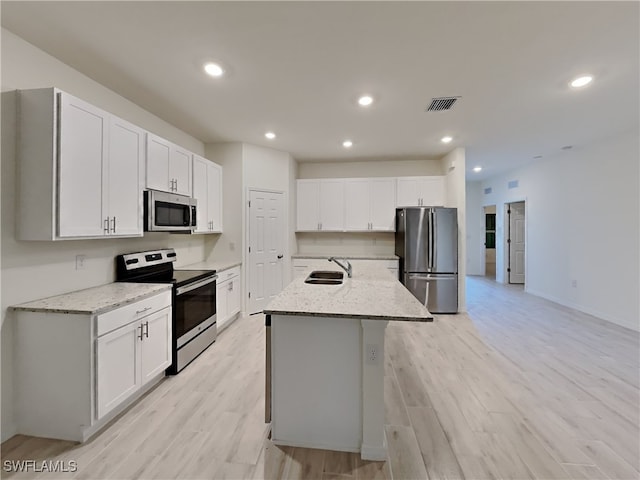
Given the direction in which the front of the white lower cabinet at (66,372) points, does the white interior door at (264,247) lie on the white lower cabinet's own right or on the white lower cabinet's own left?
on the white lower cabinet's own left

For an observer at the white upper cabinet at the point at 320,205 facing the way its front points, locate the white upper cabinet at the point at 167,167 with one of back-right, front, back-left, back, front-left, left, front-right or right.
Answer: front-right

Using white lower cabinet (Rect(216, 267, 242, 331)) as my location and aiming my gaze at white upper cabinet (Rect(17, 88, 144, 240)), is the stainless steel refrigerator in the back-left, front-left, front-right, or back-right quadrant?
back-left

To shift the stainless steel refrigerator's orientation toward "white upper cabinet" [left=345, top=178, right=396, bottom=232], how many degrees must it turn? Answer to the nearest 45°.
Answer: approximately 90° to its right

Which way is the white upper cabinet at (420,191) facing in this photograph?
toward the camera

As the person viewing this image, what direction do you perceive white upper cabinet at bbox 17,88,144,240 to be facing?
facing the viewer and to the right of the viewer

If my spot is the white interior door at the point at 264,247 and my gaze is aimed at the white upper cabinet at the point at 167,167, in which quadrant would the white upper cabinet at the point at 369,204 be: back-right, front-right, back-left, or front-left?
back-left

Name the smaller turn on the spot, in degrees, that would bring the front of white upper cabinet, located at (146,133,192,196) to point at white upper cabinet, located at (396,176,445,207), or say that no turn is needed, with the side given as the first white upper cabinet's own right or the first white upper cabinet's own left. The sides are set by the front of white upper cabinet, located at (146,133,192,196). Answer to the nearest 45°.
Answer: approximately 45° to the first white upper cabinet's own left

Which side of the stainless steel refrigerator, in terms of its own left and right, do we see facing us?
front

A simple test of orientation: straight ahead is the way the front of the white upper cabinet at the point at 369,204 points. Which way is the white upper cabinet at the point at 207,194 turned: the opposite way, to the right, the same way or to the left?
to the left

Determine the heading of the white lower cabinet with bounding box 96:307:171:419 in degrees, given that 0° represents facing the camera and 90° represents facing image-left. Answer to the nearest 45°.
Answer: approximately 315°

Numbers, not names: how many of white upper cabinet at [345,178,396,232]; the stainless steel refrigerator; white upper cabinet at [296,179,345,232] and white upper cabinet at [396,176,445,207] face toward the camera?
4

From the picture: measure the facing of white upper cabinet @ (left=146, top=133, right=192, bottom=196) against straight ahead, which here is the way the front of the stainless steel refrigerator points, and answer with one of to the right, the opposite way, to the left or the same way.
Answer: to the left

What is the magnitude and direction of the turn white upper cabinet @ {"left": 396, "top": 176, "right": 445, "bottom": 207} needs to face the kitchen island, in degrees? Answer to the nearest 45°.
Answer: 0° — it already faces it

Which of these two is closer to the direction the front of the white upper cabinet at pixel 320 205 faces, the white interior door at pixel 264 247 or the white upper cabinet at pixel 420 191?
the white interior door

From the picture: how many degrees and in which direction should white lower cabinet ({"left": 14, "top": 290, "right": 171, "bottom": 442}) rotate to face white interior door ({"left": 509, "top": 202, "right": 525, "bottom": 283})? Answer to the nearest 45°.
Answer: approximately 45° to its left

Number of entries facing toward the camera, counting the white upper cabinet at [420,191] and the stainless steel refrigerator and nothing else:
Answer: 2

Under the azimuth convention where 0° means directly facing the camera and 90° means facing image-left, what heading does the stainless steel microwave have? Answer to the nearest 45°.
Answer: approximately 315°

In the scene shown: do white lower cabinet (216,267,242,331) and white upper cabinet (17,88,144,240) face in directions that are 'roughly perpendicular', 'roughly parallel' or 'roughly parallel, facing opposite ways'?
roughly parallel
